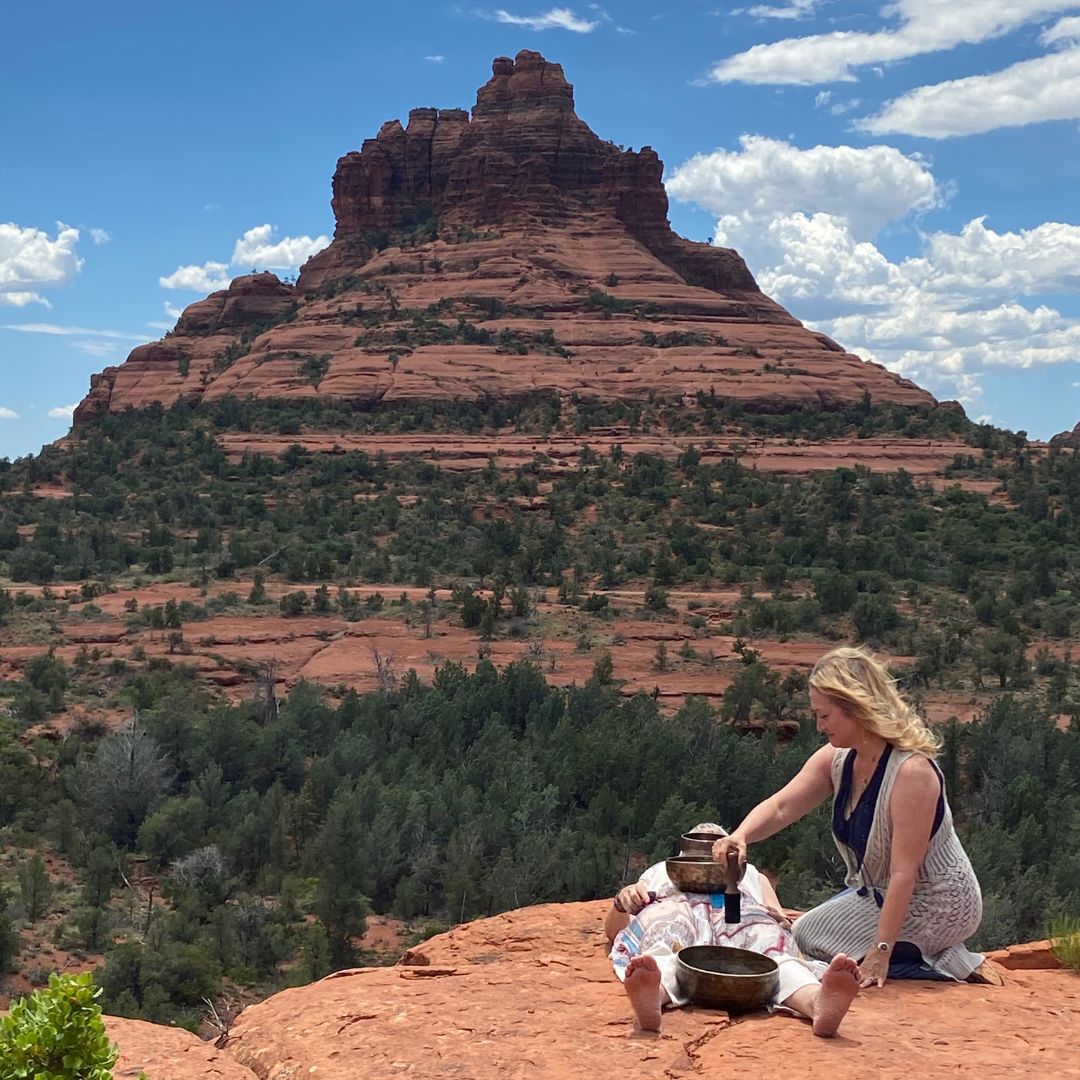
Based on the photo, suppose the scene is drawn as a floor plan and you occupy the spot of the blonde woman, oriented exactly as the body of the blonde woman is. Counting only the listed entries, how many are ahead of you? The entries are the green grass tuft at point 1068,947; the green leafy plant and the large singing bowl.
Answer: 2

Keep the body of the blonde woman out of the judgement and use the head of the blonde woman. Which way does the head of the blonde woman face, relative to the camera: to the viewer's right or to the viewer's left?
to the viewer's left

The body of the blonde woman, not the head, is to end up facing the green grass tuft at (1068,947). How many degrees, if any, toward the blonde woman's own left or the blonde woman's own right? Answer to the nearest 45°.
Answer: approximately 180°

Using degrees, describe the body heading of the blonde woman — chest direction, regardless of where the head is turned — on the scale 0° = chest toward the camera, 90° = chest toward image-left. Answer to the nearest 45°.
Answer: approximately 45°

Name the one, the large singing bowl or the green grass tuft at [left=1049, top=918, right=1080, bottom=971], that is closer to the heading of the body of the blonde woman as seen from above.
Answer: the large singing bowl

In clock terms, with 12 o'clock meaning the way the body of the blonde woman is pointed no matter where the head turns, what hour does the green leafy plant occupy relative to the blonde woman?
The green leafy plant is roughly at 12 o'clock from the blonde woman.

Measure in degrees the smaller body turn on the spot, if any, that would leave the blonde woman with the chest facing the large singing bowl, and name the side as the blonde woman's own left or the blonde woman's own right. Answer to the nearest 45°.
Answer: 0° — they already face it
